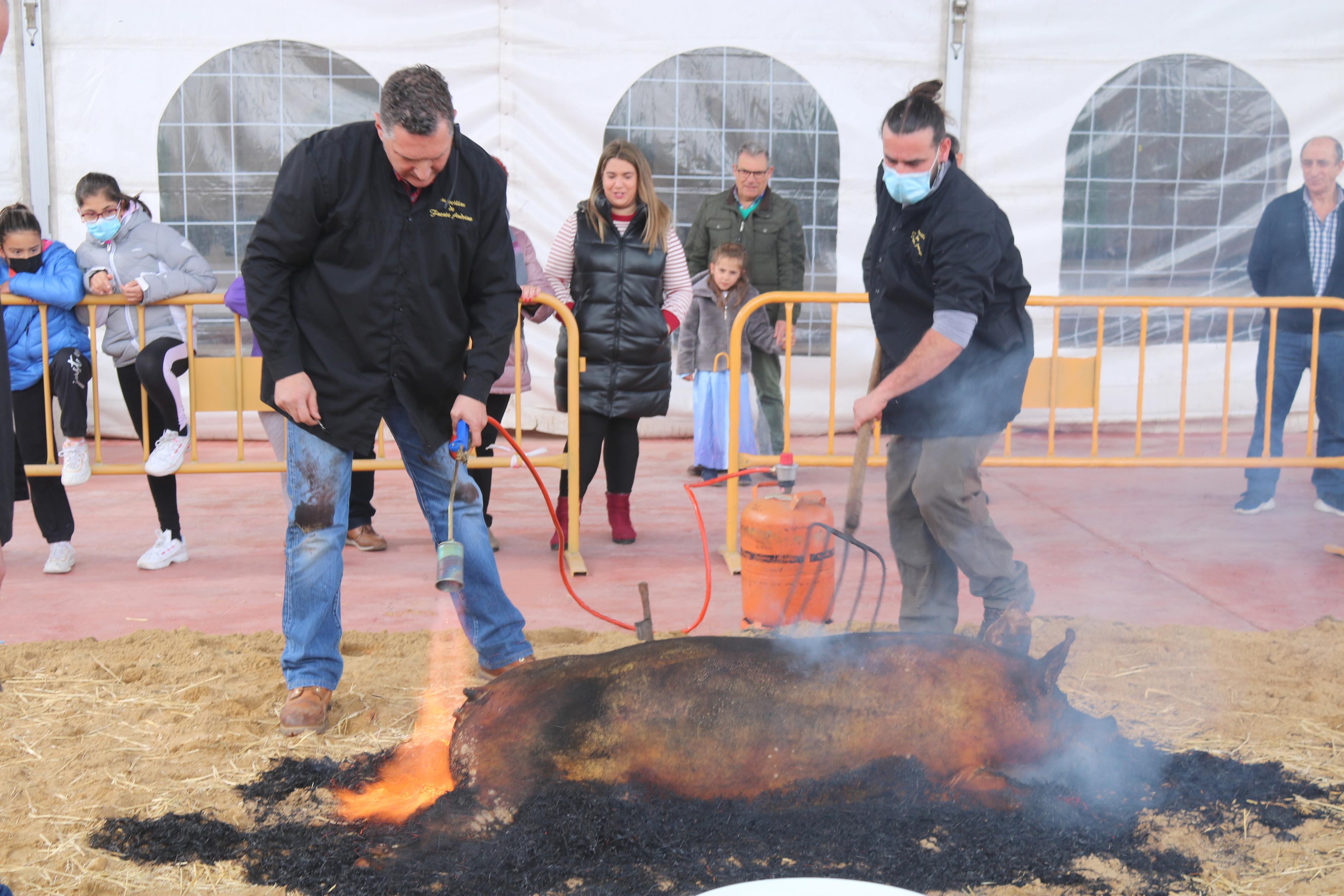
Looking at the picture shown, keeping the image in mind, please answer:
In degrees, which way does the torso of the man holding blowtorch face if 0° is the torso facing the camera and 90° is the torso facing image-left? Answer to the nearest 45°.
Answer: approximately 0°

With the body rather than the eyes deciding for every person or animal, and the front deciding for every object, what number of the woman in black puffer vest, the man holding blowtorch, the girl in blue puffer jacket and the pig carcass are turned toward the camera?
3

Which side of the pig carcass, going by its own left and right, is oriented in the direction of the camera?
right

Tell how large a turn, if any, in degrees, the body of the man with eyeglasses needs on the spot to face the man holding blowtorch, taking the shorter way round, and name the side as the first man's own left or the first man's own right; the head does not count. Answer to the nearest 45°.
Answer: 0° — they already face them

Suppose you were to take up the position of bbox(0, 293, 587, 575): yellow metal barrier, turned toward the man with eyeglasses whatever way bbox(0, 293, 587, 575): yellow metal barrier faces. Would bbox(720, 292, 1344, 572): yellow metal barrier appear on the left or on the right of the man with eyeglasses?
right

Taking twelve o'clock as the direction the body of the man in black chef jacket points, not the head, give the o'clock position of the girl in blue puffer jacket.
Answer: The girl in blue puffer jacket is roughly at 2 o'clock from the man in black chef jacket.

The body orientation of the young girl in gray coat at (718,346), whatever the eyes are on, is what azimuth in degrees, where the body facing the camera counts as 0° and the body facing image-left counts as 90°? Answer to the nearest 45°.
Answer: approximately 0°

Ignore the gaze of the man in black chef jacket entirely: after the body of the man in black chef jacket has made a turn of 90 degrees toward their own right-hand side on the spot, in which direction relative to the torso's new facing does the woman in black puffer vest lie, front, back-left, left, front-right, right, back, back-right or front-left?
front

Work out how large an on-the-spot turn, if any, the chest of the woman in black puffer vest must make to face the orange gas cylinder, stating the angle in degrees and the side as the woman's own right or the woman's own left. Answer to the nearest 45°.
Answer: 0° — they already face it

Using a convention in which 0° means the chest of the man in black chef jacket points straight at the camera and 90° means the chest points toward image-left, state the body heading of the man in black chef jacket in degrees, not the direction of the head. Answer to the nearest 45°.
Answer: approximately 45°

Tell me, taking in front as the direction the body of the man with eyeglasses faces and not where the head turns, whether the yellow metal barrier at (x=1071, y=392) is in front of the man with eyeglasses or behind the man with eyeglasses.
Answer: in front

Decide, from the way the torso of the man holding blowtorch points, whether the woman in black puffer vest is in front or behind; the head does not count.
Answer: behind

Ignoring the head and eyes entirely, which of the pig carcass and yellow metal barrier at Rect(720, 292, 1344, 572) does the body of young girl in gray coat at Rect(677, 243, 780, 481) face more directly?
the pig carcass

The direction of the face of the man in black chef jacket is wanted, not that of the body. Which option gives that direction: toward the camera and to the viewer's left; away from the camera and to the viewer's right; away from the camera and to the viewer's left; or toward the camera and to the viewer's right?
toward the camera and to the viewer's left
